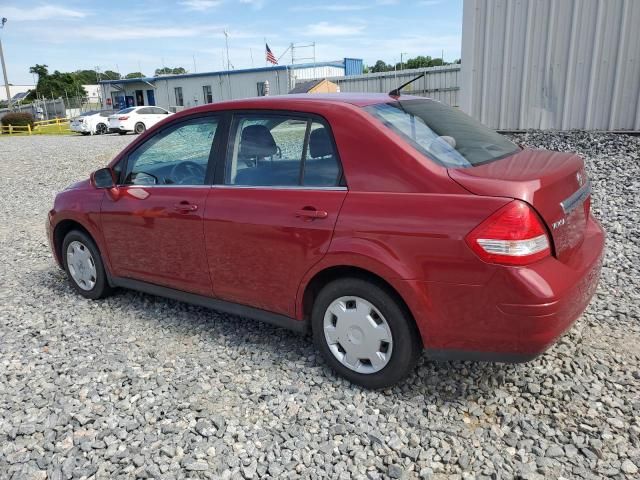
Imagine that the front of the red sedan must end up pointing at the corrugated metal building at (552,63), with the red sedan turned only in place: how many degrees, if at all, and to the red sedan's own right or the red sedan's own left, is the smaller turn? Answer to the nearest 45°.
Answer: approximately 90° to the red sedan's own right

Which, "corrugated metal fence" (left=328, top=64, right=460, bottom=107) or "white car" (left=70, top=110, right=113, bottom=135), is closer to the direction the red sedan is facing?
the white car

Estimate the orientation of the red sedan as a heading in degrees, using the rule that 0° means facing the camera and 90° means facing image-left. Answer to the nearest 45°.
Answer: approximately 135°

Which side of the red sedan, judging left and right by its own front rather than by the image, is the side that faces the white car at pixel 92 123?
front

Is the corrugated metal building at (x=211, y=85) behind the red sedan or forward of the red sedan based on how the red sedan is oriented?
forward

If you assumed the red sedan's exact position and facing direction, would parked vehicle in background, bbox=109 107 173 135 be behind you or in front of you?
in front
